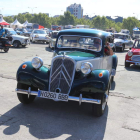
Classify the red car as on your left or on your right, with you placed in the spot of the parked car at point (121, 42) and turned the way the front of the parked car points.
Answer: on your left

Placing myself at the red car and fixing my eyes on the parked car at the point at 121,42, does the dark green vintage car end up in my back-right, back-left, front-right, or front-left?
back-left

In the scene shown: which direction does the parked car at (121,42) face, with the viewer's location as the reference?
facing the viewer and to the left of the viewer
